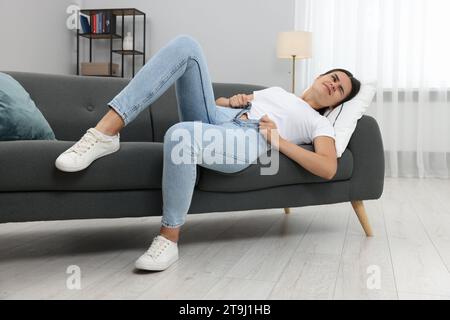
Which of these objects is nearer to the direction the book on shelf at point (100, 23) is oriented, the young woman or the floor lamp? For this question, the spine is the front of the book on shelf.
the young woman

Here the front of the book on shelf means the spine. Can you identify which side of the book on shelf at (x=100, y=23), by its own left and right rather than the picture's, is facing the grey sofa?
front

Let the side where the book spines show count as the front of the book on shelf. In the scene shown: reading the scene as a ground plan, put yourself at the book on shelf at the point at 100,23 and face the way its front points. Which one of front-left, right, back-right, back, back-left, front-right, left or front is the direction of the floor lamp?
front-left

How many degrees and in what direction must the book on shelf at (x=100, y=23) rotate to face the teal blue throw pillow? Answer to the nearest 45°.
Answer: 0° — it already faces it

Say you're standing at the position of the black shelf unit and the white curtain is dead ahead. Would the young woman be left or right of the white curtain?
right

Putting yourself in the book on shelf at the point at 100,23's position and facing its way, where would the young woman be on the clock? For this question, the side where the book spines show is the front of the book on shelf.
The young woman is roughly at 12 o'clock from the book on shelf.

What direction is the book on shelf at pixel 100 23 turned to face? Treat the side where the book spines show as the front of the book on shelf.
toward the camera
